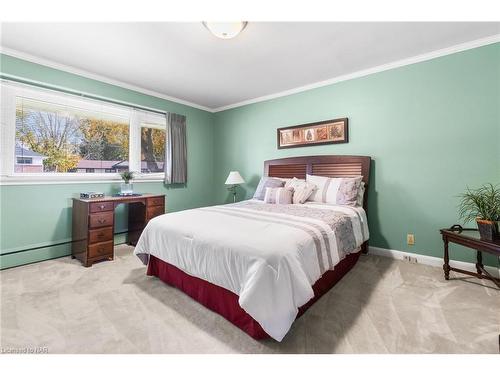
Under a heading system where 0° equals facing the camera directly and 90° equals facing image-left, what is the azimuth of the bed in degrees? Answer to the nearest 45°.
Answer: approximately 45°

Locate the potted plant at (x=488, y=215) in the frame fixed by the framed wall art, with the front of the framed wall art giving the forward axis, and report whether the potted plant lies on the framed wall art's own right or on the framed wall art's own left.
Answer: on the framed wall art's own left

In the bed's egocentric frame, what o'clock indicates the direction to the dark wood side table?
The dark wood side table is roughly at 7 o'clock from the bed.

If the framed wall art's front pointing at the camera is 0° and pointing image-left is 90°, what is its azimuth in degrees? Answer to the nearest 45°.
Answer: approximately 45°

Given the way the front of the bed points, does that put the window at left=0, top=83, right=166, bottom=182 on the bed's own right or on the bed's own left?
on the bed's own right

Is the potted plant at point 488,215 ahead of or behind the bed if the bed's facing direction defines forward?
behind

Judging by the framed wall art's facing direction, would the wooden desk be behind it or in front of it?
in front

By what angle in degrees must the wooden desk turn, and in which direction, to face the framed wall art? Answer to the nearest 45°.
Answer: approximately 45° to its left

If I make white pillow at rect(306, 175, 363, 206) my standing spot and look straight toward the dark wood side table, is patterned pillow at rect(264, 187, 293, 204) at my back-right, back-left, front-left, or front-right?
back-right

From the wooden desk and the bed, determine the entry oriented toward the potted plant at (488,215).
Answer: the wooden desk

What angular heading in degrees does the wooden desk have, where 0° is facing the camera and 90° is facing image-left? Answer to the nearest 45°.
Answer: approximately 315°

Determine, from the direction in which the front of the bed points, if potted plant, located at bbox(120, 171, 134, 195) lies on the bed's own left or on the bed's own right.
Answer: on the bed's own right
